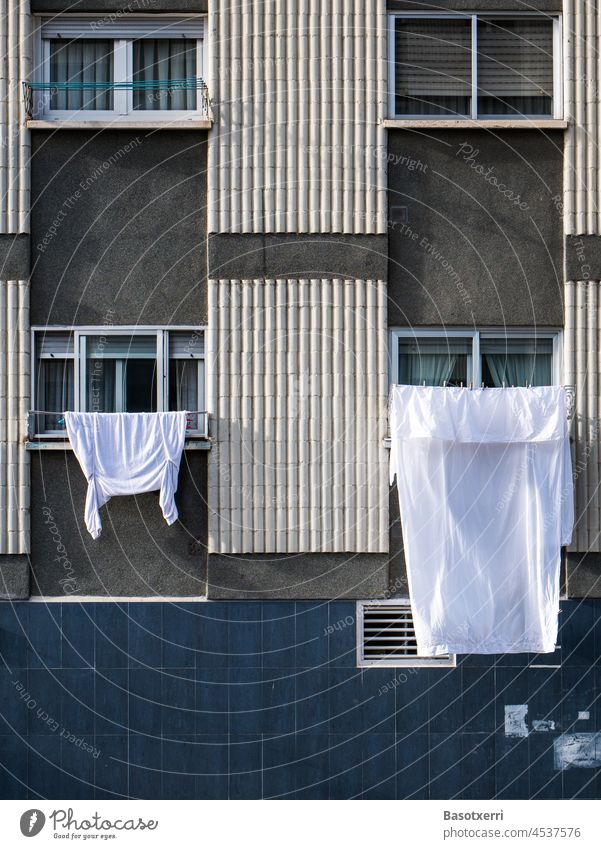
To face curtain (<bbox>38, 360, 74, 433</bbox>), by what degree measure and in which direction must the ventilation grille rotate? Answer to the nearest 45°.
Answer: approximately 90° to its right

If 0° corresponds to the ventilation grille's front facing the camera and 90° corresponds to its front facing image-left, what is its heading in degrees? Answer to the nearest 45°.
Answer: approximately 0°

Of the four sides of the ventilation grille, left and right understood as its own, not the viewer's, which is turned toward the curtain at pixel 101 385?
right

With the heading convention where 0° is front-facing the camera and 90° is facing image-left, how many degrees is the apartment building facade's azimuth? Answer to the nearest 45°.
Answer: approximately 0°
